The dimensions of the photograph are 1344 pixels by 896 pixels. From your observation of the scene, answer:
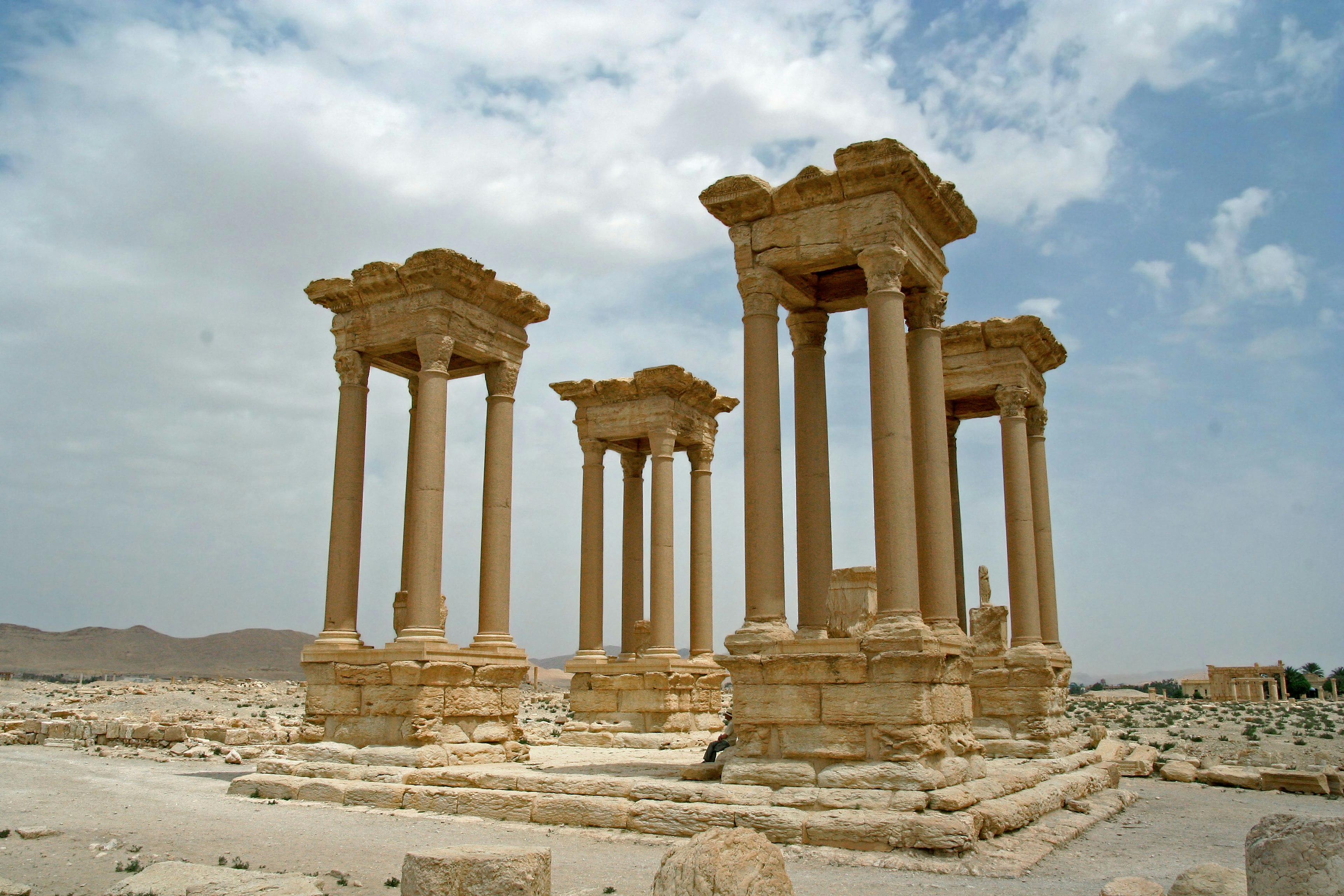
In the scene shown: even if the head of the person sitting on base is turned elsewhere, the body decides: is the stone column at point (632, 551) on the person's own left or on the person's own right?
on the person's own right

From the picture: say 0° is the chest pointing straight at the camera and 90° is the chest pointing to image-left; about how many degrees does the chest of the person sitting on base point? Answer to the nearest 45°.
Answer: approximately 90°

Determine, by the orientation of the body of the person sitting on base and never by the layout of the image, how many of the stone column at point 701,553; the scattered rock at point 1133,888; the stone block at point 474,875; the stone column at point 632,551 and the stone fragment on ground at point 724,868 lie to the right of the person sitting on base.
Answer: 2

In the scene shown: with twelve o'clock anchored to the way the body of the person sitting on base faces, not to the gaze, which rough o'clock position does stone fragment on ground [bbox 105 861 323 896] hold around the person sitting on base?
The stone fragment on ground is roughly at 10 o'clock from the person sitting on base.

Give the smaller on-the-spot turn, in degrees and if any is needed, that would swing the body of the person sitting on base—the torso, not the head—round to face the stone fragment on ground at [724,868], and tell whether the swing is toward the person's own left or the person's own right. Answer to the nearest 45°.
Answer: approximately 90° to the person's own left

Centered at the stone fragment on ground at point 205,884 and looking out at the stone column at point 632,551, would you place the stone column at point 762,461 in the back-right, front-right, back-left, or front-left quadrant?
front-right

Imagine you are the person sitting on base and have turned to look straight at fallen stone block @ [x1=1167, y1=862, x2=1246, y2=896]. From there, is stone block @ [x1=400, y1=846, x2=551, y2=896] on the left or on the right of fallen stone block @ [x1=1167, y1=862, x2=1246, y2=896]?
right

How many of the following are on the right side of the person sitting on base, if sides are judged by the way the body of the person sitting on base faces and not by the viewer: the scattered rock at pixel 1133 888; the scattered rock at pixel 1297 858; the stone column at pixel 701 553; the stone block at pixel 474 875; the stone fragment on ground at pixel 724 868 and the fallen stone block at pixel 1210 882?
1

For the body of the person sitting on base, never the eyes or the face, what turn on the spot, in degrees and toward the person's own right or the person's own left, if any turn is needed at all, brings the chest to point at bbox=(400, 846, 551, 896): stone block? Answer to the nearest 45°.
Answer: approximately 90° to the person's own left
